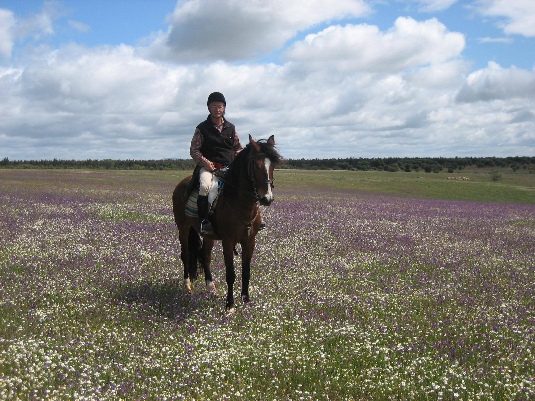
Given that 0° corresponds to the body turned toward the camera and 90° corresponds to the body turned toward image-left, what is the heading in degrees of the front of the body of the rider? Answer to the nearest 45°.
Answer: approximately 315°

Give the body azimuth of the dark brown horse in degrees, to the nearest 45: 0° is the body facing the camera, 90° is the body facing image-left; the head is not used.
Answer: approximately 315°
